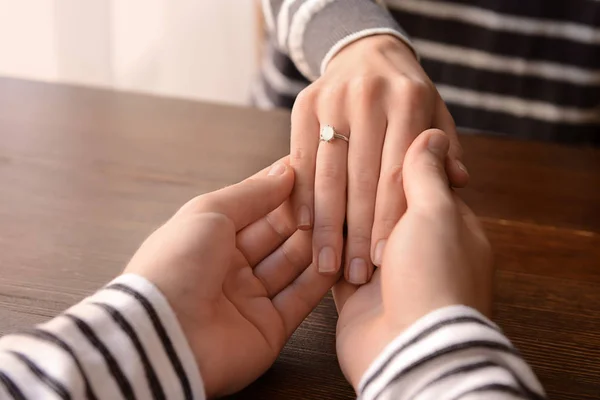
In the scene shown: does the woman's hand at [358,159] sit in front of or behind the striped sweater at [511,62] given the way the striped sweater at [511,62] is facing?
in front

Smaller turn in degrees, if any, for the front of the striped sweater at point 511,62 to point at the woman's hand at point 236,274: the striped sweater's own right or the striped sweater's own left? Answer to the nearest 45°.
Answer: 0° — it already faces it

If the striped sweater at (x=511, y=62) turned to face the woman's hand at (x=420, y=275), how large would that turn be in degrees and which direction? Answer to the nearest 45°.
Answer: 0° — it already faces it

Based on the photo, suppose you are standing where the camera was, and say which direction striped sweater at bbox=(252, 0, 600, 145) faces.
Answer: facing the viewer
